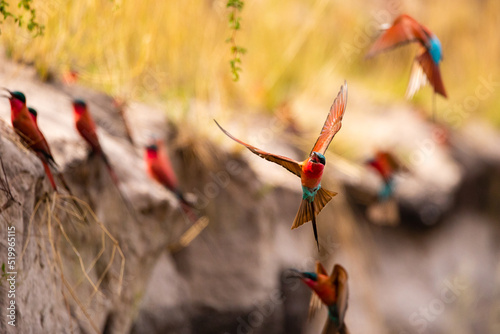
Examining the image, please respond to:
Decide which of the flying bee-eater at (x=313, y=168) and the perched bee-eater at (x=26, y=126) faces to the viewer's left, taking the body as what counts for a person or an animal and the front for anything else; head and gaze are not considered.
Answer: the perched bee-eater

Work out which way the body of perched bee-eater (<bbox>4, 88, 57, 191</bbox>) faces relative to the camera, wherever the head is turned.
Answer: to the viewer's left

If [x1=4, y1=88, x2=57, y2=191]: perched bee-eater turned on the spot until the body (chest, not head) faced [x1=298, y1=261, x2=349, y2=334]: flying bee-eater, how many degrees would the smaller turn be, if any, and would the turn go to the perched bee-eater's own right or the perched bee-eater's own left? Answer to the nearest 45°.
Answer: approximately 135° to the perched bee-eater's own left

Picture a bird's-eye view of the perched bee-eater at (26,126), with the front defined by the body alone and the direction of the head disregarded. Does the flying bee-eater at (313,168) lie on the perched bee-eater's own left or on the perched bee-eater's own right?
on the perched bee-eater's own left
